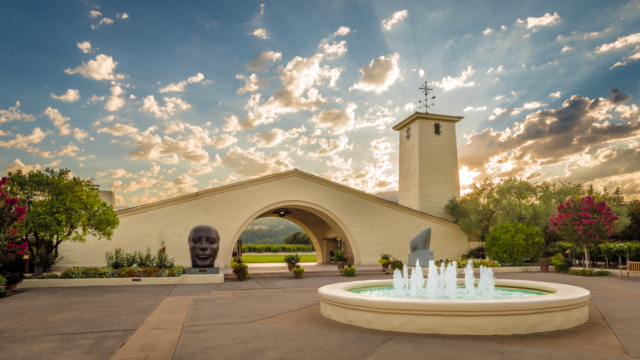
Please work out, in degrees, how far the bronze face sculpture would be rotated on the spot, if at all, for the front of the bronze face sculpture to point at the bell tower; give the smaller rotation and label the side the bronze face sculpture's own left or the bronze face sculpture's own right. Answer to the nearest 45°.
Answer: approximately 135° to the bronze face sculpture's own left

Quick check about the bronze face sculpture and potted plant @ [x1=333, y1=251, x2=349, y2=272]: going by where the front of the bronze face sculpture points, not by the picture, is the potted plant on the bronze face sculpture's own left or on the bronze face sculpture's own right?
on the bronze face sculpture's own left

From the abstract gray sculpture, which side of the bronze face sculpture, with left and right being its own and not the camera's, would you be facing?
left

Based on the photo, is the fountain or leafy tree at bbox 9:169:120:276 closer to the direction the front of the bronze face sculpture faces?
the fountain

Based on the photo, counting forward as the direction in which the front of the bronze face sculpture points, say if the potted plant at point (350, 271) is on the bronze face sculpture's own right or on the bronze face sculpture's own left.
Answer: on the bronze face sculpture's own left

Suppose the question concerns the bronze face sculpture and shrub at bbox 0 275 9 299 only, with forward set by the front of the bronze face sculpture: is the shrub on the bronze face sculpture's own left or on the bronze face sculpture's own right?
on the bronze face sculpture's own right

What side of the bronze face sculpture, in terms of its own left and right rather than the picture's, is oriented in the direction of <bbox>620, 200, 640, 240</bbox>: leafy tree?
left

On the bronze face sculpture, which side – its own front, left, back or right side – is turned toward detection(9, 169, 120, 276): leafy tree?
right

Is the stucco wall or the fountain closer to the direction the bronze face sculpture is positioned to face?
the fountain
